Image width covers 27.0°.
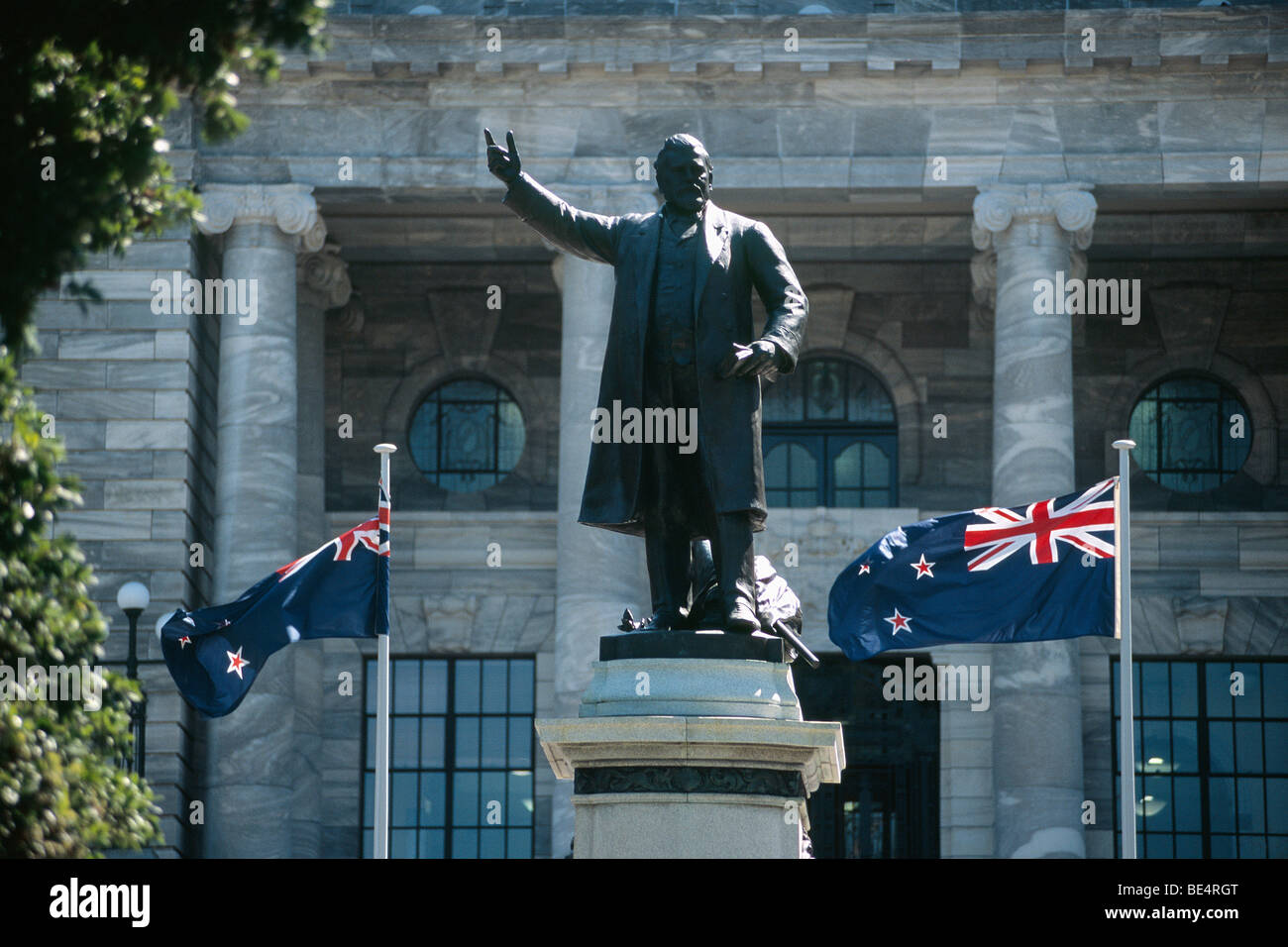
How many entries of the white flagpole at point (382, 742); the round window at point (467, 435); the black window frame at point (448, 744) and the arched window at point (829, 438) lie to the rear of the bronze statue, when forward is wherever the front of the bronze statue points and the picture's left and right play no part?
4

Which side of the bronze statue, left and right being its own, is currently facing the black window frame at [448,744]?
back

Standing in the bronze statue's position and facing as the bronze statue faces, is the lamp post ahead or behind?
behind

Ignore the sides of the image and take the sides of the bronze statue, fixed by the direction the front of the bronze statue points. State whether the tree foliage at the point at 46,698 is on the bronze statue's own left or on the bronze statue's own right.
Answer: on the bronze statue's own right

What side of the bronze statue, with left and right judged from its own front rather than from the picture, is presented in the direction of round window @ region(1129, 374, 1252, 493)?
back

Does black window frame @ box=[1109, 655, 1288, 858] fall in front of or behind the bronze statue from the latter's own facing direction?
behind

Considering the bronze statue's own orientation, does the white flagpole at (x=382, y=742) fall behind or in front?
behind

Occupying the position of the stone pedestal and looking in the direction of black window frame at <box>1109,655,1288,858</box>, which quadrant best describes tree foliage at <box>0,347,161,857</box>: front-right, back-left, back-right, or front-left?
back-left

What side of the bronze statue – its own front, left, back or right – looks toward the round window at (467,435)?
back

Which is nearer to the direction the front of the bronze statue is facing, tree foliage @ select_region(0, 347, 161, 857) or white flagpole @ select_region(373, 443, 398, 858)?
the tree foliage

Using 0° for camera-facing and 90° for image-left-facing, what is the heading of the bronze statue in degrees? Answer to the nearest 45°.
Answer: approximately 0°

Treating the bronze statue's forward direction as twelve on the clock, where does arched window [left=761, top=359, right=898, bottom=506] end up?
The arched window is roughly at 6 o'clock from the bronze statue.

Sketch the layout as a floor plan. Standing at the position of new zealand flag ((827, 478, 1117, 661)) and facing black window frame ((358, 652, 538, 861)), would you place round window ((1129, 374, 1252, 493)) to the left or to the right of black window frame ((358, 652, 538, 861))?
right
